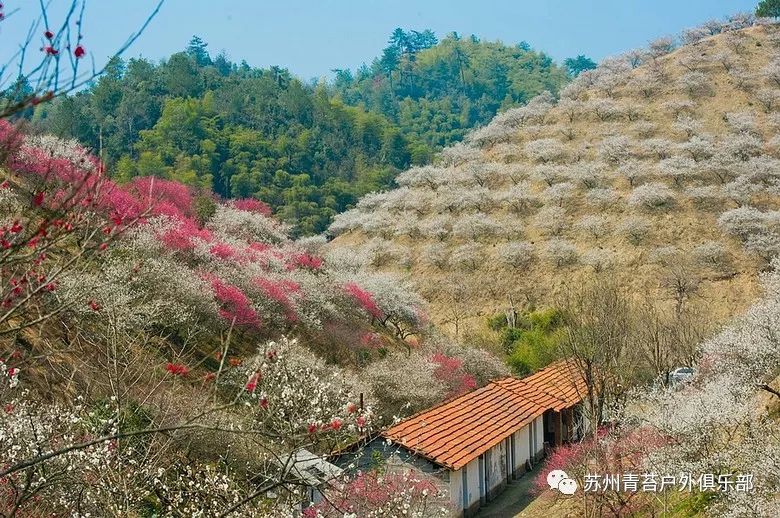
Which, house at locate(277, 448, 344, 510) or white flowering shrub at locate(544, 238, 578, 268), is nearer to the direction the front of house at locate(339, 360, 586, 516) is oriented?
the house

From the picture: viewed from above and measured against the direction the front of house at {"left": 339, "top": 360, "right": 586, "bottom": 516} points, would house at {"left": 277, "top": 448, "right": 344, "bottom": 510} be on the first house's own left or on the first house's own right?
on the first house's own right

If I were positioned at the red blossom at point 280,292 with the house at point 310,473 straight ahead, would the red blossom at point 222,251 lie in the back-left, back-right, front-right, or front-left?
back-right

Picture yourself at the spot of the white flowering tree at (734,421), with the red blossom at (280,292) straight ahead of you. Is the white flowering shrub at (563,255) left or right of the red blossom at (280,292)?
right

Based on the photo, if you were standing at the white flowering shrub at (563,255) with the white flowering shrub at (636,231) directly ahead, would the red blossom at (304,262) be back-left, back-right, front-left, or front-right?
back-right

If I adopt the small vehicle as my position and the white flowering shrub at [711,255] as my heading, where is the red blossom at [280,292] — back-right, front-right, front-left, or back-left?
back-left
